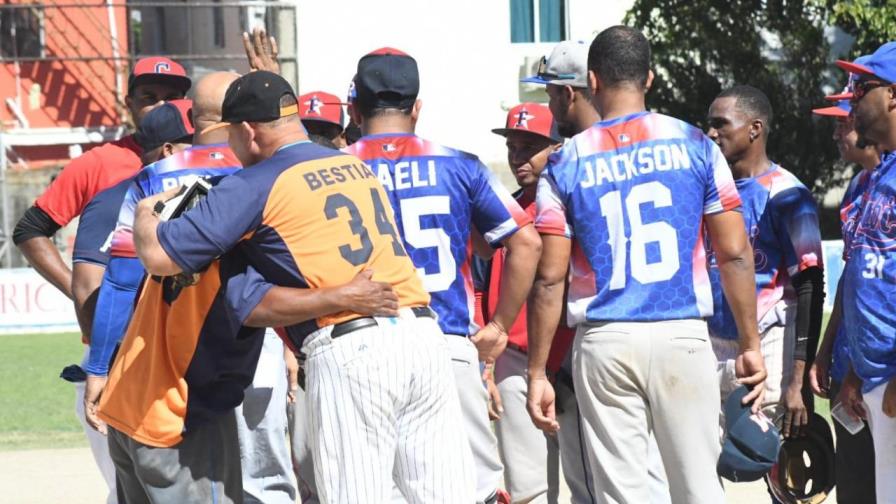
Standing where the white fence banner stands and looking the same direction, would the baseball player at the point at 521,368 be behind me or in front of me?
in front

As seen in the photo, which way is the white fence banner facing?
toward the camera

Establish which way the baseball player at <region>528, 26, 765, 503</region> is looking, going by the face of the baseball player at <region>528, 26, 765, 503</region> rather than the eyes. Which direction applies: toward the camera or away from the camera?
away from the camera

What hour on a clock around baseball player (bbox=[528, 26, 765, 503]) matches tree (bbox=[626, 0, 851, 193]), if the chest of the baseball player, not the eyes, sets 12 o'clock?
The tree is roughly at 12 o'clock from the baseball player.

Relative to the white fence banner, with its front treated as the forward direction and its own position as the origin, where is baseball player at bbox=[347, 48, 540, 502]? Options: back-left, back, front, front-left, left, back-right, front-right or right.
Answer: front

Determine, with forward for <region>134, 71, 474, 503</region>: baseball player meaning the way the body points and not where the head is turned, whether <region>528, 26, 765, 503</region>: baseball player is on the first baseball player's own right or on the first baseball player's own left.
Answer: on the first baseball player's own right

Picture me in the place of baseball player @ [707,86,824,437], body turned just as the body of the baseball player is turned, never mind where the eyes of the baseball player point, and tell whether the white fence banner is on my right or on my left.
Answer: on my right

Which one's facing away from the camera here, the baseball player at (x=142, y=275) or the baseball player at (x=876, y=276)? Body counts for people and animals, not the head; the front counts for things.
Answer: the baseball player at (x=142, y=275)

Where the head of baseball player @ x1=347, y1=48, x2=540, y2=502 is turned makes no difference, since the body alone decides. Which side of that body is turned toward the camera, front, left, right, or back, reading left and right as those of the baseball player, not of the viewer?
back

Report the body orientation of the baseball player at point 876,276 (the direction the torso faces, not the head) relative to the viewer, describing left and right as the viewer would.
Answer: facing the viewer and to the left of the viewer

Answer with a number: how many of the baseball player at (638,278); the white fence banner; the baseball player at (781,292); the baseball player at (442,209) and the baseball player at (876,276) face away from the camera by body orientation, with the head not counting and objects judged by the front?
2

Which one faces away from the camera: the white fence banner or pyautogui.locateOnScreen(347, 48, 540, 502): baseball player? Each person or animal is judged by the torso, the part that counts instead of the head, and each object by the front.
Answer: the baseball player

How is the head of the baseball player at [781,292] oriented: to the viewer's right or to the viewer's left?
to the viewer's left
